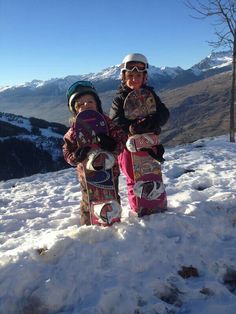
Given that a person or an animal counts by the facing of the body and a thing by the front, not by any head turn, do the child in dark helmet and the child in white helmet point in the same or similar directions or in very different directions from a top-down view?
same or similar directions

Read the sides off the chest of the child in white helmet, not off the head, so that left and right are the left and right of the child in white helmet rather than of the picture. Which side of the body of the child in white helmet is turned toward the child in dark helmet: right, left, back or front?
right

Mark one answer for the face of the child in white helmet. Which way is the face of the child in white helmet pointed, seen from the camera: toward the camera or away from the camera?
toward the camera

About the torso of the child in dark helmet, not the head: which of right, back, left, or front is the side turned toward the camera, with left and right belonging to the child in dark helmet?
front

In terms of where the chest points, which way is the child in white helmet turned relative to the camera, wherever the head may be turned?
toward the camera

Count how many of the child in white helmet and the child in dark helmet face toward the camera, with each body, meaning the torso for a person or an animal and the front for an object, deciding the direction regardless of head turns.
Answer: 2

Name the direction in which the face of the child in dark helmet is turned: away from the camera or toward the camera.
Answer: toward the camera

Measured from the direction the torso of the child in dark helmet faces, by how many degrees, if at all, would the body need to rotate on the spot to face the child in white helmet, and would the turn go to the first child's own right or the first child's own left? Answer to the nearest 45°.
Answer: approximately 90° to the first child's own left
